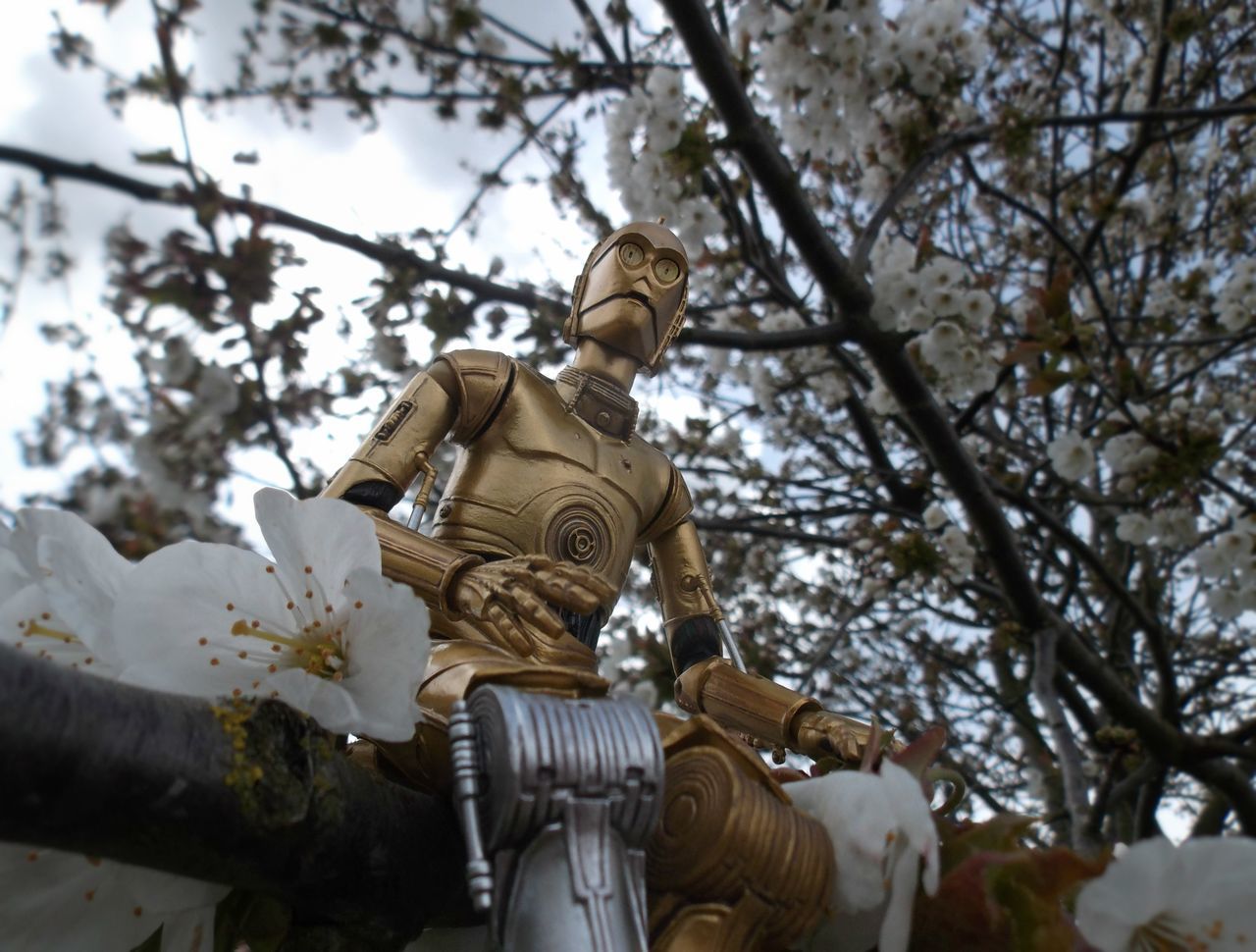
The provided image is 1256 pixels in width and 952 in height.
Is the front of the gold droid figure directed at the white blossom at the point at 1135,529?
no

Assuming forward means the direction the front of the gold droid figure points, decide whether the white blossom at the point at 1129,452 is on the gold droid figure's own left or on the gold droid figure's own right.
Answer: on the gold droid figure's own left

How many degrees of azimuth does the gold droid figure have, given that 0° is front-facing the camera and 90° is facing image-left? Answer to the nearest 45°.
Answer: approximately 315°

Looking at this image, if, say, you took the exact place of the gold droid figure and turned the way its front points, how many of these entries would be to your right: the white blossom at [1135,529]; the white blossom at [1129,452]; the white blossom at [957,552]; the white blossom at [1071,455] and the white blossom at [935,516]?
0

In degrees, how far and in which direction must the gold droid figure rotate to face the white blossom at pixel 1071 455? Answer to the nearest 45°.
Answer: approximately 90° to its left

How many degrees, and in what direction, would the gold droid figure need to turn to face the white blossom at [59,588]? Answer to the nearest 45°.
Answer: approximately 90° to its right

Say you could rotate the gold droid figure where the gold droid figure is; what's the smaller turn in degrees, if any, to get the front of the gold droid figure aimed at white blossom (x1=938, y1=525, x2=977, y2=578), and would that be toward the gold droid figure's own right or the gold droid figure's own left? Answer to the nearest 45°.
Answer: approximately 90° to the gold droid figure's own left

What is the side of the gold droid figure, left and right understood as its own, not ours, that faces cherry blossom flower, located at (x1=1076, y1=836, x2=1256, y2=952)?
front

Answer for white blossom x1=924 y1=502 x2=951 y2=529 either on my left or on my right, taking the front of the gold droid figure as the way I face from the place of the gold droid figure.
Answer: on my left

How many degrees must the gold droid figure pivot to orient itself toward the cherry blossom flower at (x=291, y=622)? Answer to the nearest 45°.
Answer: approximately 90° to its right
